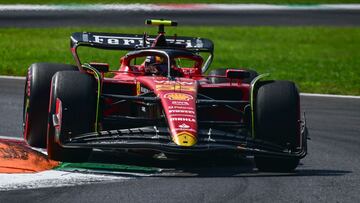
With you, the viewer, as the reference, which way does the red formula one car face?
facing the viewer
